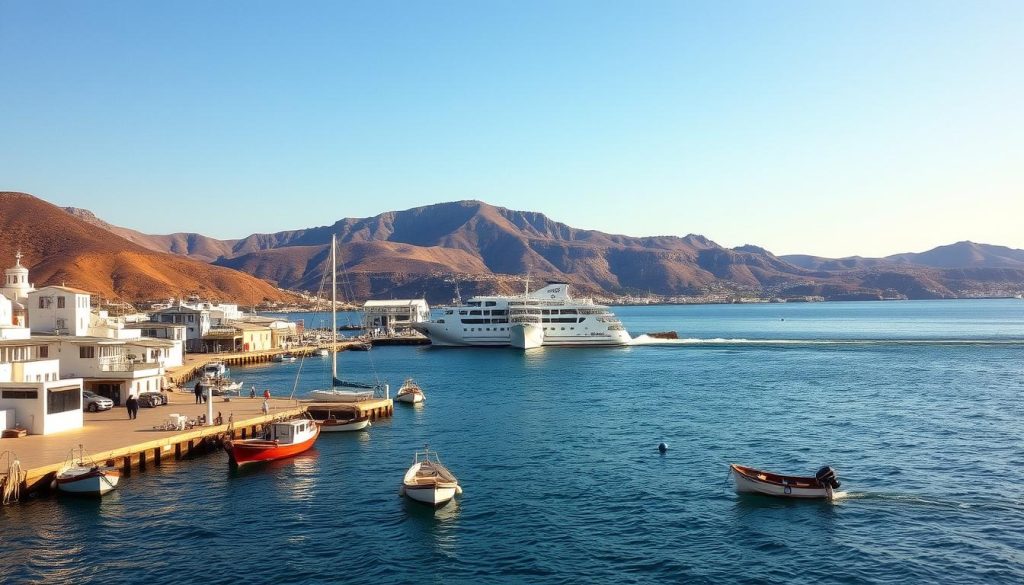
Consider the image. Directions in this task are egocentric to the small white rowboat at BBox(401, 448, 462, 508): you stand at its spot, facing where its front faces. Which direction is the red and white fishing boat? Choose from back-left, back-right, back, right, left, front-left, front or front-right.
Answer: back-right

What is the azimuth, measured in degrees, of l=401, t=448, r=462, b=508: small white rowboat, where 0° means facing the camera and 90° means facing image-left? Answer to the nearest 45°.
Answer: approximately 0°

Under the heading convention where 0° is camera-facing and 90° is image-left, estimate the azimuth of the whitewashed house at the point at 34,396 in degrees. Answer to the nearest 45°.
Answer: approximately 315°

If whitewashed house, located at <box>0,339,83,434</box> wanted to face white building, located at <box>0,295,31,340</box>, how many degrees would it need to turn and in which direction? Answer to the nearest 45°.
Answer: approximately 135° to its left

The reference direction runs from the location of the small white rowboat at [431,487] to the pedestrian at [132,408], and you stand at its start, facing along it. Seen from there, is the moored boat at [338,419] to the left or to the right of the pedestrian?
right

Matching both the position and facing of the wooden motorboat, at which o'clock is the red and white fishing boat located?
The red and white fishing boat is roughly at 12 o'clock from the wooden motorboat.

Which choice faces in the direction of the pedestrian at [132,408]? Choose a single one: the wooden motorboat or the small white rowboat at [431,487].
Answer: the wooden motorboat

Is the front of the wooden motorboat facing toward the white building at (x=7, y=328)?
yes

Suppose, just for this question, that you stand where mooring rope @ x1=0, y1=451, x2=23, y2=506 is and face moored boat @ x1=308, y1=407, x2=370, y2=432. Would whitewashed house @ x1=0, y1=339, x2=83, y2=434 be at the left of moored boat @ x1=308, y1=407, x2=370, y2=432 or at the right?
left

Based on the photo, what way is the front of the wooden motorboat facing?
to the viewer's left

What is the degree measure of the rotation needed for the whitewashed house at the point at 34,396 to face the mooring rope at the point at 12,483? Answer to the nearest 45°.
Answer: approximately 45° to its right

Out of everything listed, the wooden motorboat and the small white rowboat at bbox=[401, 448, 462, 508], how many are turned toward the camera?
1
